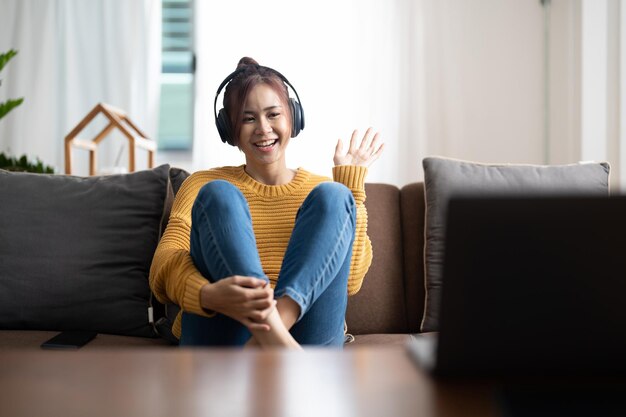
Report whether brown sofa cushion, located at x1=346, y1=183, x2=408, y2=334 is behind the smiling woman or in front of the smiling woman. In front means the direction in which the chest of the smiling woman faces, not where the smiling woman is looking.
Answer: behind

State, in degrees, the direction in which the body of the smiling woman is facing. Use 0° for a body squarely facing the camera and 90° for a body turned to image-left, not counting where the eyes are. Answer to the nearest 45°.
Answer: approximately 0°

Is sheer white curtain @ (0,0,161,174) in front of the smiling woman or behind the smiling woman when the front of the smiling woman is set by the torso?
behind

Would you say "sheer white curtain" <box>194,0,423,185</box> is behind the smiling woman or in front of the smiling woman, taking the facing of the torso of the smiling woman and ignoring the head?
behind

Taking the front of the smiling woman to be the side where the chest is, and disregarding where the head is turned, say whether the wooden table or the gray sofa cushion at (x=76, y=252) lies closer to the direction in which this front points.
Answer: the wooden table

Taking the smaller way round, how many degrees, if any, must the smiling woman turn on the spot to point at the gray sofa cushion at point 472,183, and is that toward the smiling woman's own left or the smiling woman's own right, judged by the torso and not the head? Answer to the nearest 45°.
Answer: approximately 135° to the smiling woman's own left
